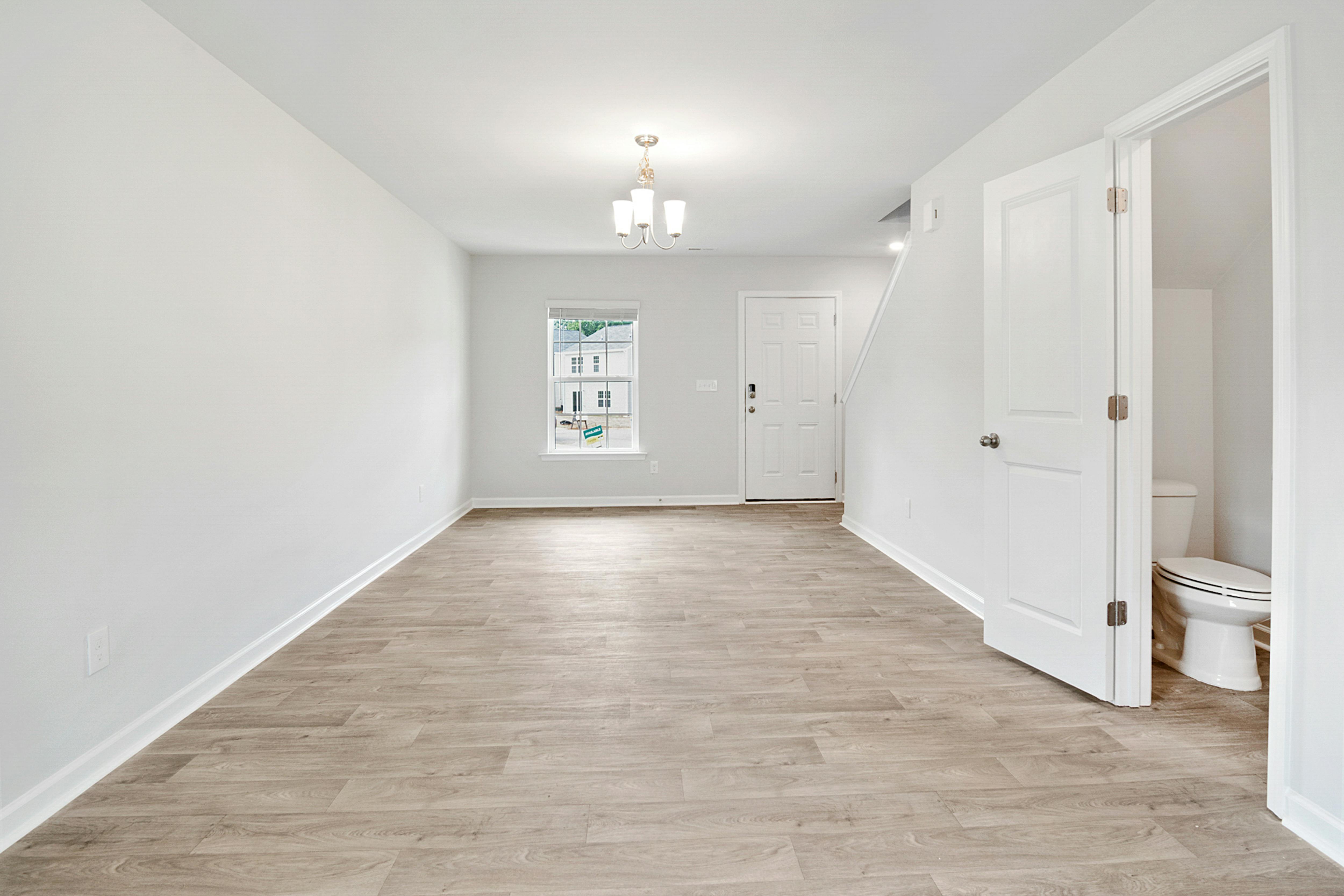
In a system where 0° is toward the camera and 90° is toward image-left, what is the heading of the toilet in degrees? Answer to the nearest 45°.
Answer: approximately 315°

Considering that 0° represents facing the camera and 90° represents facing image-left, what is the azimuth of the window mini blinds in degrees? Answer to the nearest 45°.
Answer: approximately 0°

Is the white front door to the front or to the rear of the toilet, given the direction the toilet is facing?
to the rear

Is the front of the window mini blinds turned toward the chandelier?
yes

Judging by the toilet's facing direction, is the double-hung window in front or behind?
behind
